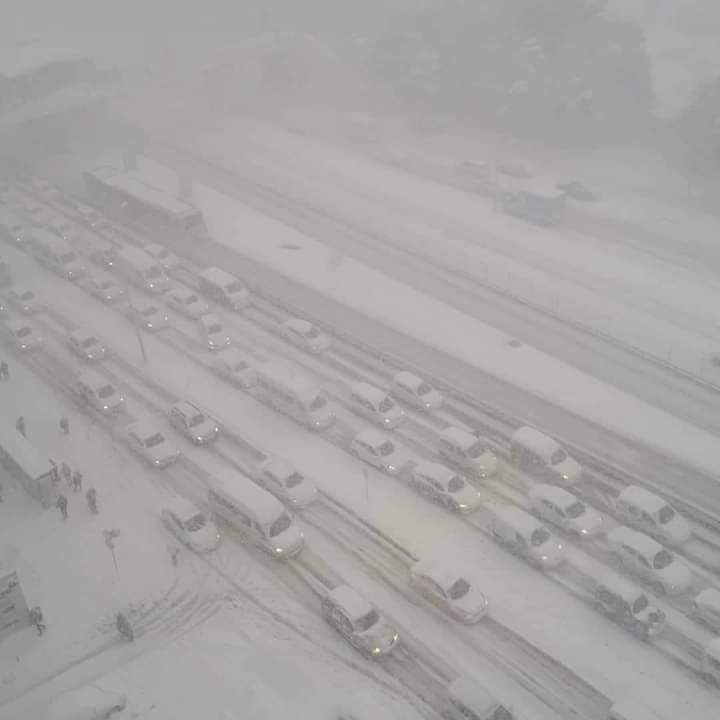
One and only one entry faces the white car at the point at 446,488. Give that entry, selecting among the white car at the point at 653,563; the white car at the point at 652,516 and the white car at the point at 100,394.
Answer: the white car at the point at 100,394

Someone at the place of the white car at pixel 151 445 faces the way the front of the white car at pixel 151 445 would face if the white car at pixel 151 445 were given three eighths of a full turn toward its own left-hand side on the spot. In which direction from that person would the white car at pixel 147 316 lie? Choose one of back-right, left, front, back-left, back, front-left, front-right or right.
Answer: front

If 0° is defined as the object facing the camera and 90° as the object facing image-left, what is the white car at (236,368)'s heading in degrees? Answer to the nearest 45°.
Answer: approximately 315°

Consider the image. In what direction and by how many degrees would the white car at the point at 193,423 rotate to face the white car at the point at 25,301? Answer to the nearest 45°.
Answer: approximately 180°

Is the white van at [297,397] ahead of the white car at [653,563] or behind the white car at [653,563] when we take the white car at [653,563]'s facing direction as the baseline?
behind

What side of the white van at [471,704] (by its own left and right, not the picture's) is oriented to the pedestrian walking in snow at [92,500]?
back

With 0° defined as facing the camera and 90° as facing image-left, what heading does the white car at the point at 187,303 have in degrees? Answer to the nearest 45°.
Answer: approximately 315°

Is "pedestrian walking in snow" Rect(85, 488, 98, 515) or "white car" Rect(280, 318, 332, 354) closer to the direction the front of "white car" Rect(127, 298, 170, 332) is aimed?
the white car

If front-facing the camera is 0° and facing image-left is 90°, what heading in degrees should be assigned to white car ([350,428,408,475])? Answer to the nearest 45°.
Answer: approximately 315°

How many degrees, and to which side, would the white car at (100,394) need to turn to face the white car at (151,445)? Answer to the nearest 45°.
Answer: approximately 45° to its right

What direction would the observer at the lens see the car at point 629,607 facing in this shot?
facing the viewer and to the right of the viewer

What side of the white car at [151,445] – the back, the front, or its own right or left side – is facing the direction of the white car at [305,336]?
left

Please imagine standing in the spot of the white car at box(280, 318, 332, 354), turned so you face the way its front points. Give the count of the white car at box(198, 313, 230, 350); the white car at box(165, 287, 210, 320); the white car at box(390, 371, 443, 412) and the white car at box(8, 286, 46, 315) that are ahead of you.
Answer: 1

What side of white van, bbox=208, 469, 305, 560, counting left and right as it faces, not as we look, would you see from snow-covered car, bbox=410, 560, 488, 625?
front

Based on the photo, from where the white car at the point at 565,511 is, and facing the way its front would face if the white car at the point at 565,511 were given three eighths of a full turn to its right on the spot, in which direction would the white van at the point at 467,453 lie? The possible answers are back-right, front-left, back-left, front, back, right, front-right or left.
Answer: front-right

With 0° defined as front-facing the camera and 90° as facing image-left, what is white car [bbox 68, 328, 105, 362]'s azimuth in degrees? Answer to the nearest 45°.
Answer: approximately 315°
